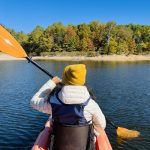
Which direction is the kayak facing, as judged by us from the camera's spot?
facing away from the viewer

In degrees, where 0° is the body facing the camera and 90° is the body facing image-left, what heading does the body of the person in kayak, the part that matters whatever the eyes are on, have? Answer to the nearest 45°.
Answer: approximately 180°

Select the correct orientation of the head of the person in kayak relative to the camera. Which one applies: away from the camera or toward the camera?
away from the camera
